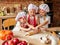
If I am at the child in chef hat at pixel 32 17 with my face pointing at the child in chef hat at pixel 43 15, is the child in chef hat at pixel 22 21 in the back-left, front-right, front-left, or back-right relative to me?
back-right

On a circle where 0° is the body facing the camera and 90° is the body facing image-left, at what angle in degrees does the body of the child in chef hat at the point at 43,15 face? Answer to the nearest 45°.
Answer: approximately 45°

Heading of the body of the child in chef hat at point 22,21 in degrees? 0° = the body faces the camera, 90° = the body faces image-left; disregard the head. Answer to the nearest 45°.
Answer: approximately 315°

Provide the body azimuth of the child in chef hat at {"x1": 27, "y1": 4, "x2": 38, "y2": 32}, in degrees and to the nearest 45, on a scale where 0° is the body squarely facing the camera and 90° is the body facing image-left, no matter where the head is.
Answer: approximately 0°
